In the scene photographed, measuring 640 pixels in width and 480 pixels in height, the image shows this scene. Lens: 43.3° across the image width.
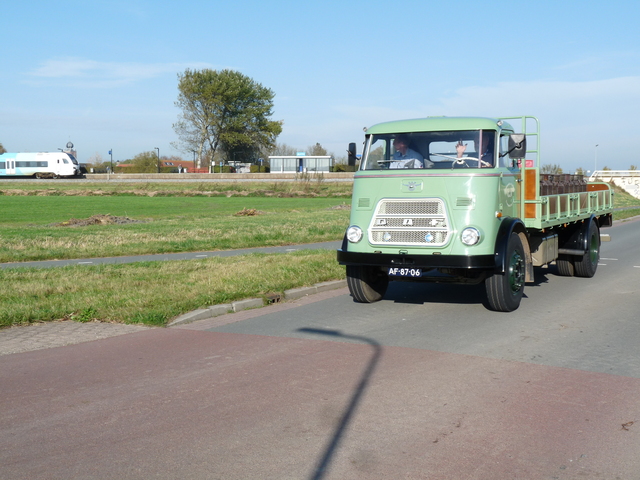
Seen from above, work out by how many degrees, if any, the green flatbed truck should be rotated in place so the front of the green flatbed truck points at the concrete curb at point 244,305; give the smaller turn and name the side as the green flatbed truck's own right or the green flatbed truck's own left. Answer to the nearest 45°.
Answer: approximately 45° to the green flatbed truck's own right

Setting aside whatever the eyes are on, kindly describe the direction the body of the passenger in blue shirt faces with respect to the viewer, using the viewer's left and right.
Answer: facing the viewer and to the left of the viewer

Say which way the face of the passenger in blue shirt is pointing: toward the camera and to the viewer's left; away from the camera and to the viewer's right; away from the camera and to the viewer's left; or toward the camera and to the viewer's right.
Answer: toward the camera and to the viewer's left

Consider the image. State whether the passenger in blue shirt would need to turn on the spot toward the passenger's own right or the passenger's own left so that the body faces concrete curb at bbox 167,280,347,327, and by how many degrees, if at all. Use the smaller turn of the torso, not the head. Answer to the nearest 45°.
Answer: approximately 45° to the passenger's own right
